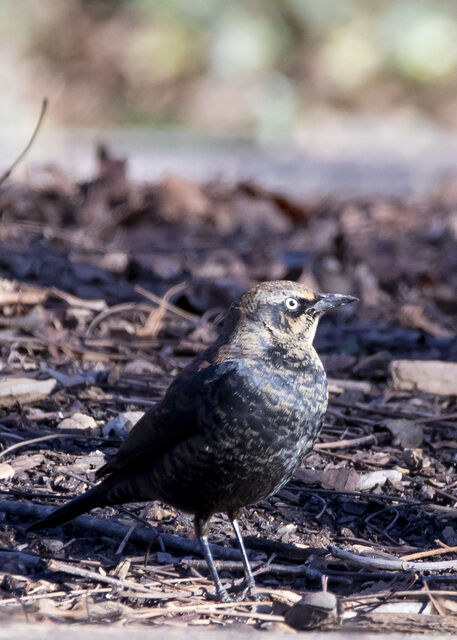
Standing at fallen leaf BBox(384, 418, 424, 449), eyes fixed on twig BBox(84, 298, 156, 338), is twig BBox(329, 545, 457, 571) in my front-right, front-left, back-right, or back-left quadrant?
back-left

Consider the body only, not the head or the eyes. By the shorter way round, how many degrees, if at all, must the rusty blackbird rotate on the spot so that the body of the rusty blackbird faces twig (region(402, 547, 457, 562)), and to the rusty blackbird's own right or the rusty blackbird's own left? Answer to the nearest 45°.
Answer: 0° — it already faces it

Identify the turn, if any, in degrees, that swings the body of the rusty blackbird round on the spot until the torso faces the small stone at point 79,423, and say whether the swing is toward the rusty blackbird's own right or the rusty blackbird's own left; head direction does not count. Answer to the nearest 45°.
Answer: approximately 135° to the rusty blackbird's own left

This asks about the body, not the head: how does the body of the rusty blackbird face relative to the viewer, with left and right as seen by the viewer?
facing to the right of the viewer

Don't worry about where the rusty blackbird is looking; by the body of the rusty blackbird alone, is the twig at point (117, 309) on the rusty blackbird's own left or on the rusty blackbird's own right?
on the rusty blackbird's own left

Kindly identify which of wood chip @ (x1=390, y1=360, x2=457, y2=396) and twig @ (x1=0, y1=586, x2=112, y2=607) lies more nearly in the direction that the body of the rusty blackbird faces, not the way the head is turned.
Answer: the wood chip

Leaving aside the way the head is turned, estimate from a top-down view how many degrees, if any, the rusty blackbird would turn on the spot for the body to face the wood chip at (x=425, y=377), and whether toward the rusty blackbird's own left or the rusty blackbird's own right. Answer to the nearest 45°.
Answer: approximately 45° to the rusty blackbird's own left
